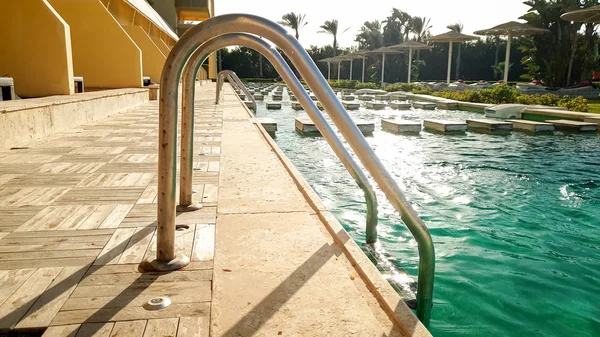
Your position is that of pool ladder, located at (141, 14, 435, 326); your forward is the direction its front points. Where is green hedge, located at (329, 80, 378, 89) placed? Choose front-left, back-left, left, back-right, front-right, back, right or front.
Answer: left

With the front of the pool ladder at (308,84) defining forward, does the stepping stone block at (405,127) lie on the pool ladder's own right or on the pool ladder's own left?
on the pool ladder's own left

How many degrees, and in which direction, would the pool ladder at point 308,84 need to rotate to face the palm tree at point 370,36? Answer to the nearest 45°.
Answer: approximately 90° to its left

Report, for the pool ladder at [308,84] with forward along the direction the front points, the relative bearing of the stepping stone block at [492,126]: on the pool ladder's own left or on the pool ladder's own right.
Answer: on the pool ladder's own left

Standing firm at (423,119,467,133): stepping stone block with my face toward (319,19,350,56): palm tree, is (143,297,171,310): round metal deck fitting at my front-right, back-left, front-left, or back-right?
back-left

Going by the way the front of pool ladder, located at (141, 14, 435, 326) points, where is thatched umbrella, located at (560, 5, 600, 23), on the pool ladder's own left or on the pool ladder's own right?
on the pool ladder's own left

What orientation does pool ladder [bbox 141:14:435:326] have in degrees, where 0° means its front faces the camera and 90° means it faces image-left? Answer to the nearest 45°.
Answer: approximately 270°

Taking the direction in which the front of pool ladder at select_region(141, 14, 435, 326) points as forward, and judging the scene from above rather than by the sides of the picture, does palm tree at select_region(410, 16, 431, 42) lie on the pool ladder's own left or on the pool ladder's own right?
on the pool ladder's own left

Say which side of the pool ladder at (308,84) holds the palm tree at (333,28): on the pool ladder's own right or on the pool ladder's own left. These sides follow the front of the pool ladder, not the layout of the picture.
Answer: on the pool ladder's own left

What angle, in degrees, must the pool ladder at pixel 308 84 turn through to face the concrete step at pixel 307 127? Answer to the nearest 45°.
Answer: approximately 90° to its left

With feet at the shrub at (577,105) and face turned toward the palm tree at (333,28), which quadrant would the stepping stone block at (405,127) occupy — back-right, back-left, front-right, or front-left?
back-left
